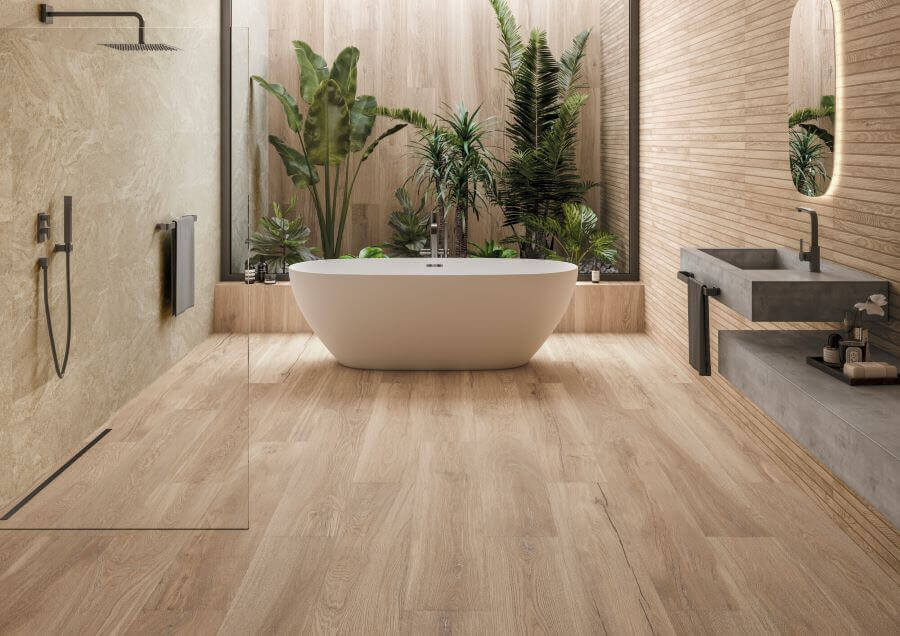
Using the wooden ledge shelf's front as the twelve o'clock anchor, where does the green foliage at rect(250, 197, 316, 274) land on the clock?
The green foliage is roughly at 3 o'clock from the wooden ledge shelf.

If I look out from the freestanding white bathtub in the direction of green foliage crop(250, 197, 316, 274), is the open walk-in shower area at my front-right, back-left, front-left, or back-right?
back-left

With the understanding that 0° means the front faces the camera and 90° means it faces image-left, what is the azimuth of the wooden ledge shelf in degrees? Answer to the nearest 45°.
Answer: approximately 0°

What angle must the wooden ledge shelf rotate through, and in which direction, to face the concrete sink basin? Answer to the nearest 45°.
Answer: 0° — it already faces it

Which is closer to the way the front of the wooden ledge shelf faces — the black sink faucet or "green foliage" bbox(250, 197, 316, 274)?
the black sink faucet
